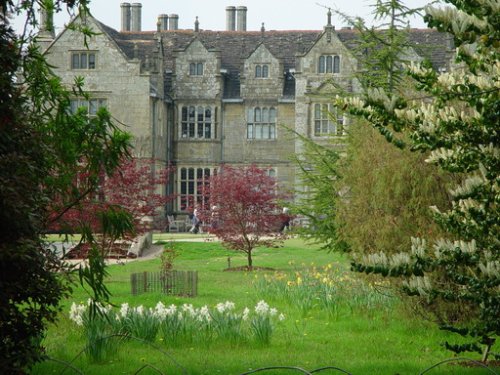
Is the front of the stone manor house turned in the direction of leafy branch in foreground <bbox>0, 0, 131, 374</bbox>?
yes

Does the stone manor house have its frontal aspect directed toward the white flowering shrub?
yes

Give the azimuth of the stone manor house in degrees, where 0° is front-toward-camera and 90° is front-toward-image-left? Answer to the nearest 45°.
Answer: approximately 0°
